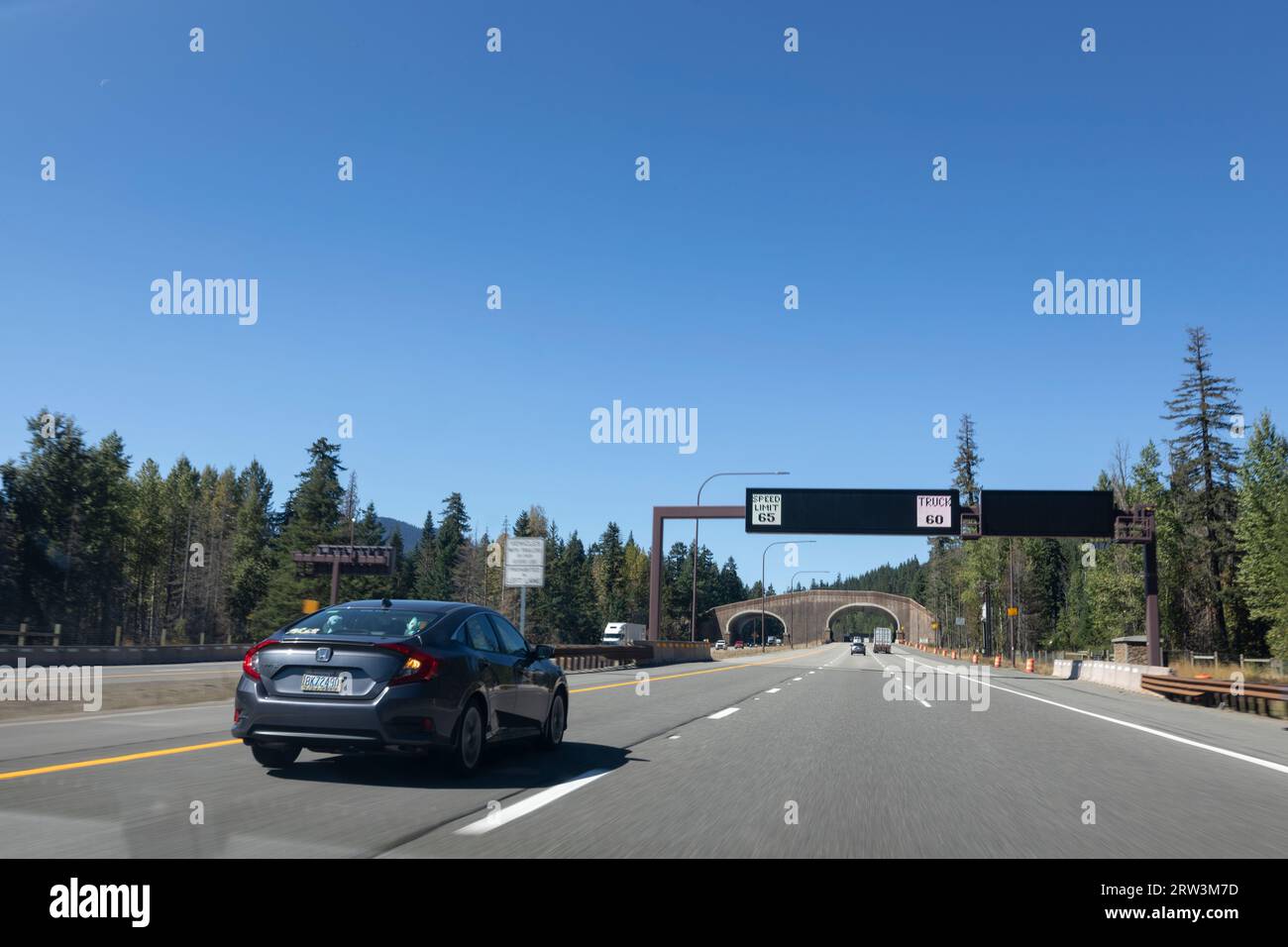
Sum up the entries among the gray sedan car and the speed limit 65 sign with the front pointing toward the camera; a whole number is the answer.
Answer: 1

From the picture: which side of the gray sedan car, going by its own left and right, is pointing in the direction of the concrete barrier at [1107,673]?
front

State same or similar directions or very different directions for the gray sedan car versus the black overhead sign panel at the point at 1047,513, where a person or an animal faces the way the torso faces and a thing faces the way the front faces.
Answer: very different directions

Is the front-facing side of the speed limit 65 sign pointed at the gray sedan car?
yes

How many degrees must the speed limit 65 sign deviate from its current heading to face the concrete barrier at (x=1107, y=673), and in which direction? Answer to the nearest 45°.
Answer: approximately 45° to its left

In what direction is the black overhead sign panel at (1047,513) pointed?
toward the camera

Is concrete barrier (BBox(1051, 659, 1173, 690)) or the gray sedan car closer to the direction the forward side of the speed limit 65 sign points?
the gray sedan car

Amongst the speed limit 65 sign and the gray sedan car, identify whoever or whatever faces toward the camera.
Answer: the speed limit 65 sign

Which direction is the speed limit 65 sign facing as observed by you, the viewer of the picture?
facing the viewer

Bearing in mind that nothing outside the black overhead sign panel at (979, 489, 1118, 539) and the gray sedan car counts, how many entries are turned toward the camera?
1

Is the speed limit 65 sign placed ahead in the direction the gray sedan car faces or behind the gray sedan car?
ahead

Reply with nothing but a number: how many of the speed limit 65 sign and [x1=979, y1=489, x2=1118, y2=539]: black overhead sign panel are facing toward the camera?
2

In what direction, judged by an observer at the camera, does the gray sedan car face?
facing away from the viewer and to the right of the viewer

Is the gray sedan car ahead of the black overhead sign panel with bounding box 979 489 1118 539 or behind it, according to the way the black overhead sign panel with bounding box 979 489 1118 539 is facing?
ahead

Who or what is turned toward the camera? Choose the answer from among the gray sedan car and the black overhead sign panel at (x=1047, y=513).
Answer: the black overhead sign panel

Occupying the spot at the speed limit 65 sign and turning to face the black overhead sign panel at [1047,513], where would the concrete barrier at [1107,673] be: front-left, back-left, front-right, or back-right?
front-right
